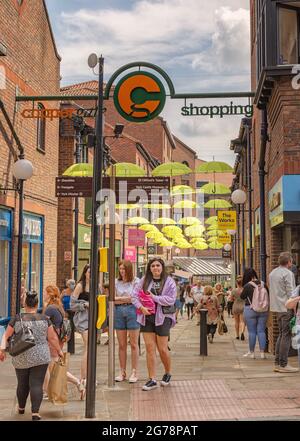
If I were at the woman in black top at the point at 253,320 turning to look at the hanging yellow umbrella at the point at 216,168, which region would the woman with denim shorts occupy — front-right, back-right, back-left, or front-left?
back-left

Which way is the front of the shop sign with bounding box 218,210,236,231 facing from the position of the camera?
facing the viewer

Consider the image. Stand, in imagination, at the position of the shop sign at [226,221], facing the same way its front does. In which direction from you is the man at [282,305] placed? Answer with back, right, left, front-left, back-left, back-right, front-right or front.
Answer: front

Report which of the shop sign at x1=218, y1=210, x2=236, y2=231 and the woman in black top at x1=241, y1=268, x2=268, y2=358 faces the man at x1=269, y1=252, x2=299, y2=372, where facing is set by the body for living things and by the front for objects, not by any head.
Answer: the shop sign

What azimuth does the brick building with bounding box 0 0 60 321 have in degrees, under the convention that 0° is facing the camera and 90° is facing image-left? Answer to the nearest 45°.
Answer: approximately 315°

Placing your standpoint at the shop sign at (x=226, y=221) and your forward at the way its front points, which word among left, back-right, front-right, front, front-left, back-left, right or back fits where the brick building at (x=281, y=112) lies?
front

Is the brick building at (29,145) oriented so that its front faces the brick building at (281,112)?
yes

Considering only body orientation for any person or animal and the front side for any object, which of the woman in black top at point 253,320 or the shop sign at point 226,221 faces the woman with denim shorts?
the shop sign

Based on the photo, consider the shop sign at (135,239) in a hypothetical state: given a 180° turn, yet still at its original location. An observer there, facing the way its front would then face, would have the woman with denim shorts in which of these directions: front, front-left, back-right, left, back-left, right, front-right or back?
back

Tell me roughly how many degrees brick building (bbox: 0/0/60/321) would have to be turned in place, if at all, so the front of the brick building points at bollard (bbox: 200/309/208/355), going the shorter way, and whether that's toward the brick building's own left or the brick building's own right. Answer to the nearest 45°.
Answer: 0° — it already faces it
